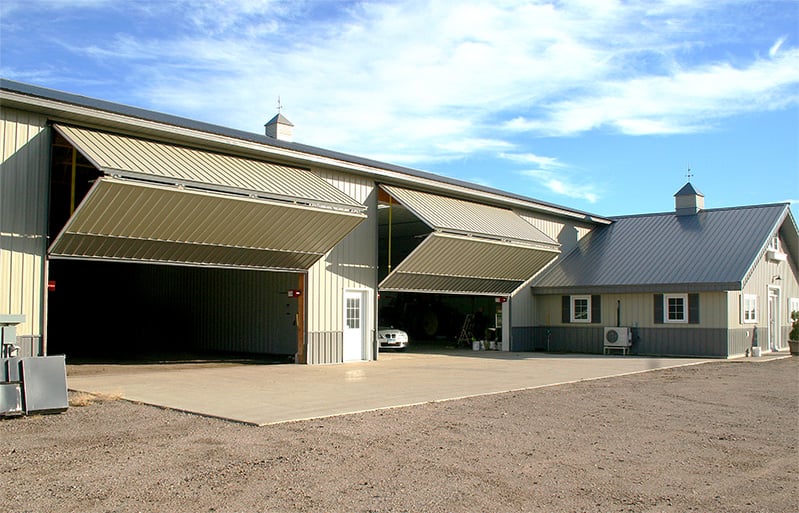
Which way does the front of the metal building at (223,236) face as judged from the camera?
facing the viewer and to the right of the viewer

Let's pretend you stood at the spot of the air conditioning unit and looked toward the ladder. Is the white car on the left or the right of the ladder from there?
left
